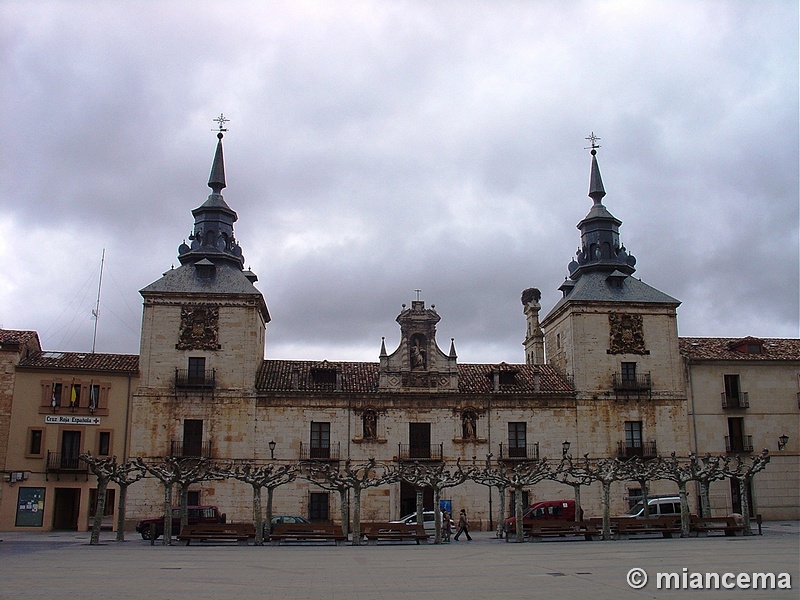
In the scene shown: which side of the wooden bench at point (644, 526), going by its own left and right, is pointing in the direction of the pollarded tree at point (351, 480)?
right

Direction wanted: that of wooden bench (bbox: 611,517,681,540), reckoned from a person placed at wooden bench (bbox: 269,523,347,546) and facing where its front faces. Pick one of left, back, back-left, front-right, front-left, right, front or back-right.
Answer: left

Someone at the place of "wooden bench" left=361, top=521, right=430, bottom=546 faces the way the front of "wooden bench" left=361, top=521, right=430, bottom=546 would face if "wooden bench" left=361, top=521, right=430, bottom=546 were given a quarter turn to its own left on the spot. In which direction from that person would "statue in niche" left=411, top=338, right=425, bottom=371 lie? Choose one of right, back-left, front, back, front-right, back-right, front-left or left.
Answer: left

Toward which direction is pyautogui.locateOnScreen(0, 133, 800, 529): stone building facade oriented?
toward the camera

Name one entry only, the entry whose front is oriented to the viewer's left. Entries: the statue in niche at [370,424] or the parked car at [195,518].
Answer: the parked car

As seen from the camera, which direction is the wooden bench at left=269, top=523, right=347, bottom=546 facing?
toward the camera

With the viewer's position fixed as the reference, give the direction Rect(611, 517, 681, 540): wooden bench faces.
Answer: facing the viewer

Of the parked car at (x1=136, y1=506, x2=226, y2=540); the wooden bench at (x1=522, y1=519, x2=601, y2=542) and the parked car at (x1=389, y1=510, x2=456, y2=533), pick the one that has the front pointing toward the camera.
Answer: the wooden bench
